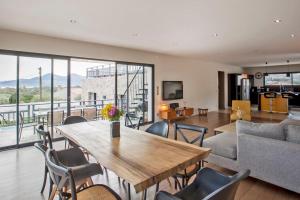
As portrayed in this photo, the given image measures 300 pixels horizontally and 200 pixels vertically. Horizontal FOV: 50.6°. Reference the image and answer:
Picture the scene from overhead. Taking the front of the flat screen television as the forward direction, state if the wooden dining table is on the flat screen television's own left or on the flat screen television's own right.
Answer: on the flat screen television's own right

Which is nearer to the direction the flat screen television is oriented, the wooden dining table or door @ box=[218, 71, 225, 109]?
the wooden dining table

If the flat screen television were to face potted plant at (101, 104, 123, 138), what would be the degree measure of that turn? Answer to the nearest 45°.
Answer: approximately 45° to its right

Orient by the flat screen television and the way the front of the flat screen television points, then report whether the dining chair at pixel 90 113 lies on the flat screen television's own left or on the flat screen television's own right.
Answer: on the flat screen television's own right

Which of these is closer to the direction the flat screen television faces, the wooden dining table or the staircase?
the wooden dining table

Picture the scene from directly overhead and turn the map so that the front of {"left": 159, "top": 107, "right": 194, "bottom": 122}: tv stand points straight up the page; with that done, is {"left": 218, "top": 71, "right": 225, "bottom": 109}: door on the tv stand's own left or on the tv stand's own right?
on the tv stand's own left

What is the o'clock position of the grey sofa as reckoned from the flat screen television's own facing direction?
The grey sofa is roughly at 1 o'clock from the flat screen television.

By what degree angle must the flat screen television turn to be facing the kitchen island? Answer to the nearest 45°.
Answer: approximately 90° to its left

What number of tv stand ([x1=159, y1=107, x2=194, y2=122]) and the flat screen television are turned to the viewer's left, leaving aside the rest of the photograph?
0

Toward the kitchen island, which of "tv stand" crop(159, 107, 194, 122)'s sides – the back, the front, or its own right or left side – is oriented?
left

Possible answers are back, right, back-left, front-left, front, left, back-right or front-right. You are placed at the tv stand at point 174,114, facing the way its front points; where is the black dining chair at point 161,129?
front-right

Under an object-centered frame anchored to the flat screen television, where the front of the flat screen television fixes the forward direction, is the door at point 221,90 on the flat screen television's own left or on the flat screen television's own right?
on the flat screen television's own left

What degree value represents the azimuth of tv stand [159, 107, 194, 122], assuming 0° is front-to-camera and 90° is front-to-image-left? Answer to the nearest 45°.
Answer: approximately 315°
